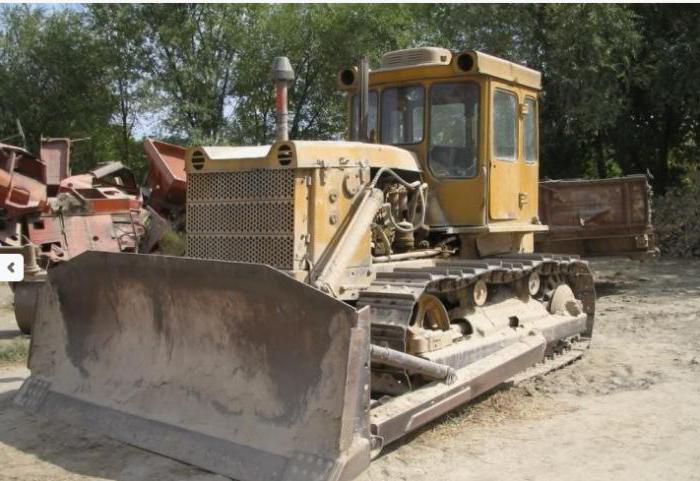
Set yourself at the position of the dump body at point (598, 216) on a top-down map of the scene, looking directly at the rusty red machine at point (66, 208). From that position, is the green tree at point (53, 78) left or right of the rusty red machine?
right

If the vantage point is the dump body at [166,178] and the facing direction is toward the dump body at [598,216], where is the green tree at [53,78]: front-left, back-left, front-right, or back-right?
back-left

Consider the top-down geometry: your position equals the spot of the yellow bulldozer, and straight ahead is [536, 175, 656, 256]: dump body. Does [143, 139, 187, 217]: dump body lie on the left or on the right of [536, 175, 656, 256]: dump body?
left

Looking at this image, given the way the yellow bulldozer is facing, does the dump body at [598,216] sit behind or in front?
behind

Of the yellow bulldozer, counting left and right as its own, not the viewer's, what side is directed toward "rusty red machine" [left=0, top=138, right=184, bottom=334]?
right

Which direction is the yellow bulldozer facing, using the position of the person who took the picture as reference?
facing the viewer and to the left of the viewer

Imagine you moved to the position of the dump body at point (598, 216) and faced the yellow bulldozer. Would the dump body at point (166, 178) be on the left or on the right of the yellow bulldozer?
right

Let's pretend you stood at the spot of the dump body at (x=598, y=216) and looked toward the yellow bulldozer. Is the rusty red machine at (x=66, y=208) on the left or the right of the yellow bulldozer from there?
right

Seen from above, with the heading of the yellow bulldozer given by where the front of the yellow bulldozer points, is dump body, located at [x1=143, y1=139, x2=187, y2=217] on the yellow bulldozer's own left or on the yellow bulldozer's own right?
on the yellow bulldozer's own right
